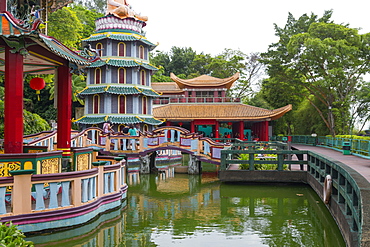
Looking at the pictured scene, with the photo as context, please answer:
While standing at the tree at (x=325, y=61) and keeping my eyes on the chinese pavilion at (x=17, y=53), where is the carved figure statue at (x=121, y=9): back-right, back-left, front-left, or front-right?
front-right

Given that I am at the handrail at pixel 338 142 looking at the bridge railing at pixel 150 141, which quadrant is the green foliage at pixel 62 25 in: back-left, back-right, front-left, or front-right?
front-right

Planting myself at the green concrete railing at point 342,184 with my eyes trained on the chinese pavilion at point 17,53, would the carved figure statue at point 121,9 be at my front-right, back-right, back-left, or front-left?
front-right

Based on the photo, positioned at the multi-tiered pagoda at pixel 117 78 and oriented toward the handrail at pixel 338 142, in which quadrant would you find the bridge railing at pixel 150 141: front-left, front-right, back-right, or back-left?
front-right
